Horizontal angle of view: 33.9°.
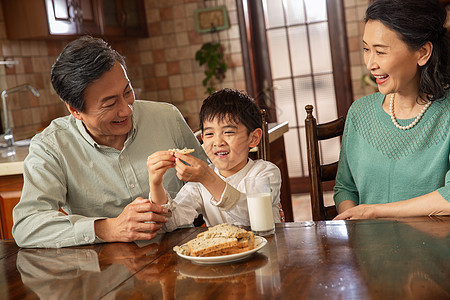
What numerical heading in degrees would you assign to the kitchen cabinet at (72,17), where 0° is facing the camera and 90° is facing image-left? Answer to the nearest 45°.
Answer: approximately 0°

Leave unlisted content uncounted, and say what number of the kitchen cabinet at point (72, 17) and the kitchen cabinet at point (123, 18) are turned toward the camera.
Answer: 2

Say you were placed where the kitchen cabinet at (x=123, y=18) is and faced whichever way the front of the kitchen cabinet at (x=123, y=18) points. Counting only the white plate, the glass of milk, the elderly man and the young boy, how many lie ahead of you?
4

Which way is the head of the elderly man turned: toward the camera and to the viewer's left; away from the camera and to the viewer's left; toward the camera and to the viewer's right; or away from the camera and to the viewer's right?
toward the camera and to the viewer's right

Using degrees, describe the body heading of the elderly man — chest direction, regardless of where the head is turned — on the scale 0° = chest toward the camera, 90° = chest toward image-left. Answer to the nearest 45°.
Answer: approximately 315°

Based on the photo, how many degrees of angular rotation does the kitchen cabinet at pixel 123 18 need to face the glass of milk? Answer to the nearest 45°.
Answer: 0° — it already faces it

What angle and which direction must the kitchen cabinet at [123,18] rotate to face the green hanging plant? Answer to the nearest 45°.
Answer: approximately 90° to its left

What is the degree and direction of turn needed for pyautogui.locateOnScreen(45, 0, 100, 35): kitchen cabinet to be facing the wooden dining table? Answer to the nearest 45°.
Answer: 0° — it already faces it
